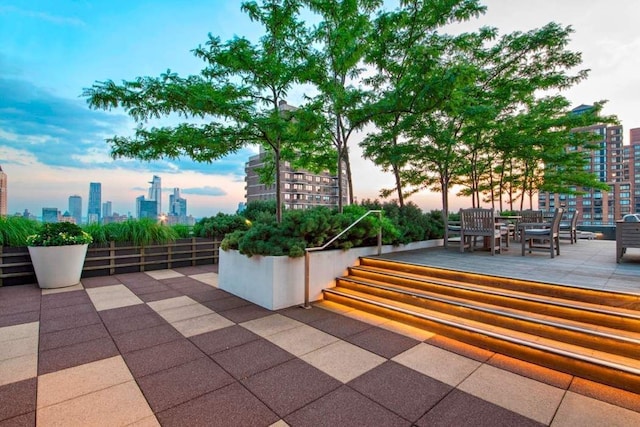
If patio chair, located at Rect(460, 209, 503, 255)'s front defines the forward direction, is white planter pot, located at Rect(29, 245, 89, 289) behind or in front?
behind

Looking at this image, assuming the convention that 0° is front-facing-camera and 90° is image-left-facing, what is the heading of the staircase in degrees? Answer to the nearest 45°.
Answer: approximately 45°

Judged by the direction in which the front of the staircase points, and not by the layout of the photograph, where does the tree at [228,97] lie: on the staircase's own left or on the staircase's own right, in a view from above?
on the staircase's own right

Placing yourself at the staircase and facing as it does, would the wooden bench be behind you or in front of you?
behind

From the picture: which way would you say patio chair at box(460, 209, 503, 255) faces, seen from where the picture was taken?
facing away from the viewer and to the right of the viewer

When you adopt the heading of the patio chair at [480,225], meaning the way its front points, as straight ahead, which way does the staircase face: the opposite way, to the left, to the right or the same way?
the opposite way

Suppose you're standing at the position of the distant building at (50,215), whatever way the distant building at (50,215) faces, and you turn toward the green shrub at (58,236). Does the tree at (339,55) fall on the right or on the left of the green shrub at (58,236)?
left

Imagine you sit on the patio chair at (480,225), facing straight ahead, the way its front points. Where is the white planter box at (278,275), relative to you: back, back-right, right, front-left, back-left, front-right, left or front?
back

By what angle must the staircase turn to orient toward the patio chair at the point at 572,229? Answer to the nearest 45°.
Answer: approximately 135° to its right

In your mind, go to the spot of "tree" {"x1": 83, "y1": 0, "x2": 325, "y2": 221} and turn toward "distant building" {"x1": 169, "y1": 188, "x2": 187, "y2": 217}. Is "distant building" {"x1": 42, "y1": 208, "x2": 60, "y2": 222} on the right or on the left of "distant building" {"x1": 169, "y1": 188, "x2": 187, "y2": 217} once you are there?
left
